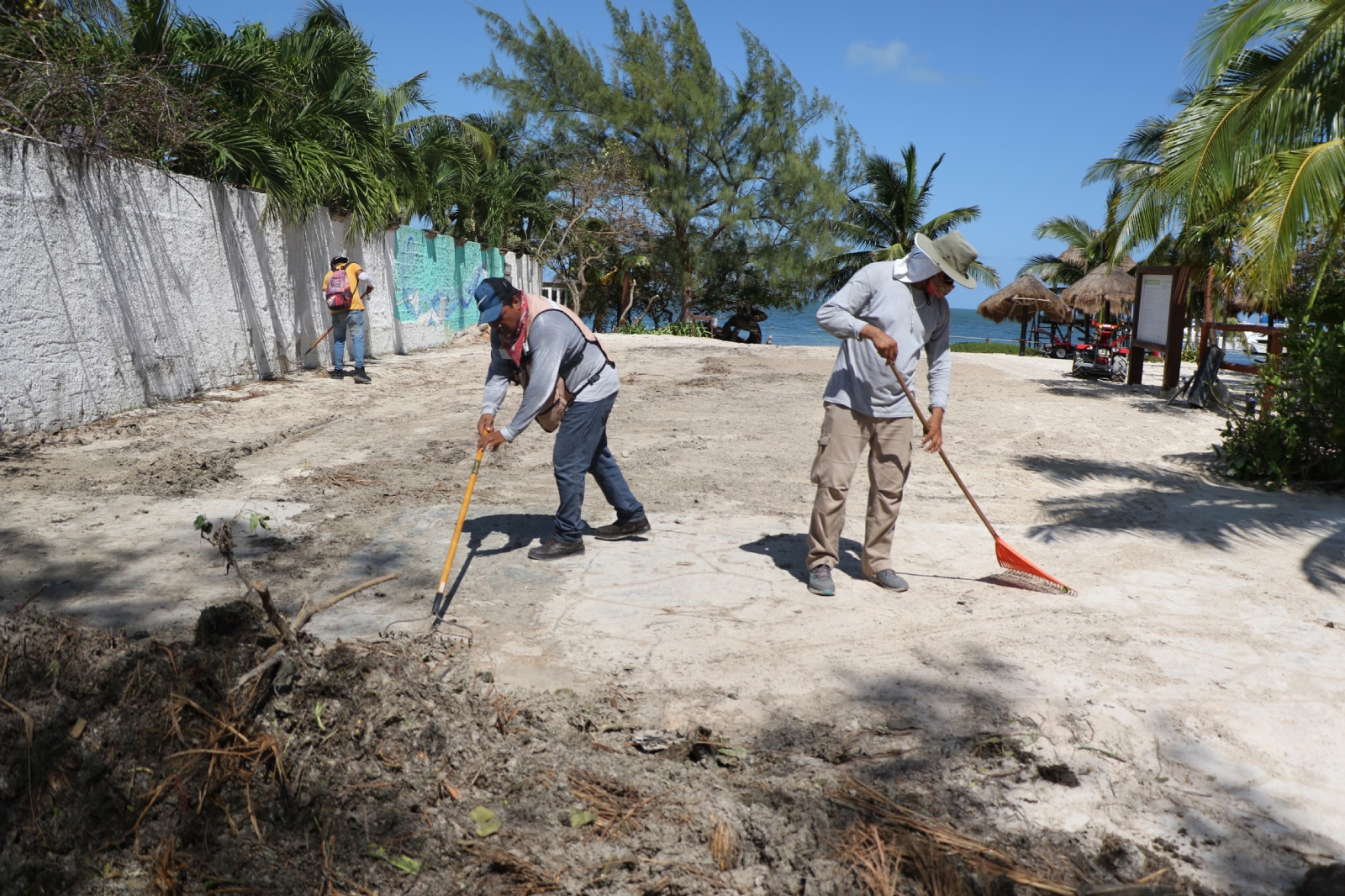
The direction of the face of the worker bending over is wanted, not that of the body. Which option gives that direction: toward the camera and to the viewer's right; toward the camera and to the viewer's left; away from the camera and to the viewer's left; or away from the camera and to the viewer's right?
toward the camera and to the viewer's left

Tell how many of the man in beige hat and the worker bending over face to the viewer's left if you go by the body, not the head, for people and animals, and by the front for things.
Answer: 1

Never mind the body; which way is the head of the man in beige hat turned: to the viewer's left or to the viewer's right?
to the viewer's right

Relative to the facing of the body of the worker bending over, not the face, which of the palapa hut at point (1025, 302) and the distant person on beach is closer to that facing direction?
the distant person on beach

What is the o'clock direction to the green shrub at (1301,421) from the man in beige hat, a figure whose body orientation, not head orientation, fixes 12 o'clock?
The green shrub is roughly at 9 o'clock from the man in beige hat.

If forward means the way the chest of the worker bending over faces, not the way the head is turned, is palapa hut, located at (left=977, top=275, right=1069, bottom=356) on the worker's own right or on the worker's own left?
on the worker's own right

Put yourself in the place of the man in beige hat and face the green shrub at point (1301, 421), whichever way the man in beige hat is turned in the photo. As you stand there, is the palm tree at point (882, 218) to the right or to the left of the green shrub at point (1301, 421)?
left

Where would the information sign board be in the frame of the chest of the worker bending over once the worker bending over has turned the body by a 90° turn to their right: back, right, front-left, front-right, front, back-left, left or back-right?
front-right

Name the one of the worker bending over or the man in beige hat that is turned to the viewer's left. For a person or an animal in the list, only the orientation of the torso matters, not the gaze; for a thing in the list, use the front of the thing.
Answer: the worker bending over

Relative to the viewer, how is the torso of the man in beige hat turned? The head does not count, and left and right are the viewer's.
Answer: facing the viewer and to the right of the viewer

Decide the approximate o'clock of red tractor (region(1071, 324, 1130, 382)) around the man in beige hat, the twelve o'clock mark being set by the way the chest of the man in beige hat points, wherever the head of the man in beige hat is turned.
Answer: The red tractor is roughly at 8 o'clock from the man in beige hat.

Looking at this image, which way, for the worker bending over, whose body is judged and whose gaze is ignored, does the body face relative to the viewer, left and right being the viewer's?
facing to the left of the viewer

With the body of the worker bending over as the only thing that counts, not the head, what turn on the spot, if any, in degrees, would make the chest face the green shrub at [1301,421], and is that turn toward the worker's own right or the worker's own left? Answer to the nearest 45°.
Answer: approximately 180°

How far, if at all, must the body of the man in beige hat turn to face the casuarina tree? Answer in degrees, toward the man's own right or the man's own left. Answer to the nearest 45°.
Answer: approximately 135° to the man's own left

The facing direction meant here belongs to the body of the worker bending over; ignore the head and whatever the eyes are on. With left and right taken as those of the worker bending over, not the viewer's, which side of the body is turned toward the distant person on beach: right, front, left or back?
right
